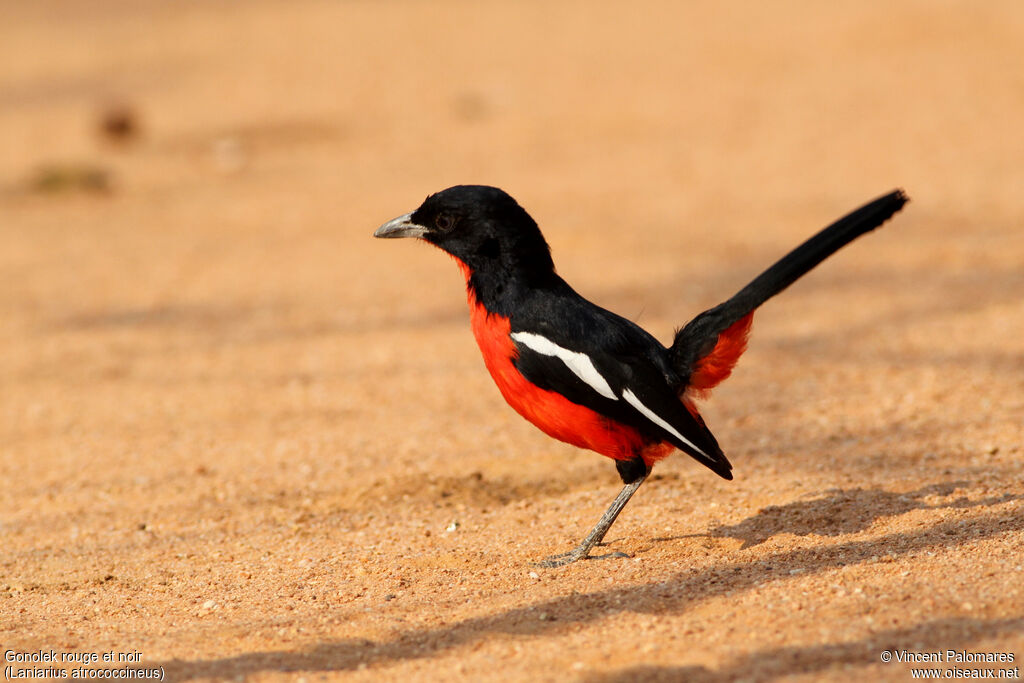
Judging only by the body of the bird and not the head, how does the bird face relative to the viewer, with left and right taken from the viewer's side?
facing to the left of the viewer
